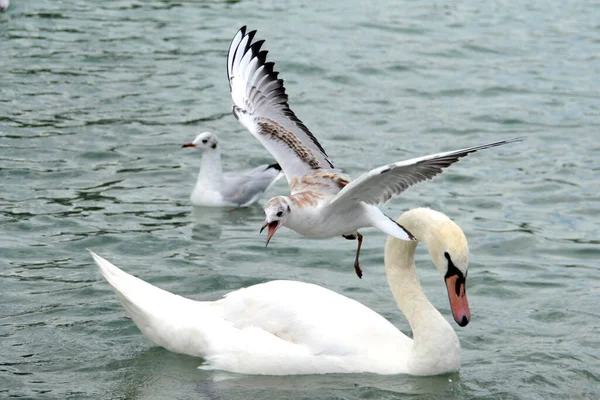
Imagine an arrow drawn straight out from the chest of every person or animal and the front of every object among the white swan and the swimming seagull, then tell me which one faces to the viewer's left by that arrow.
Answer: the swimming seagull

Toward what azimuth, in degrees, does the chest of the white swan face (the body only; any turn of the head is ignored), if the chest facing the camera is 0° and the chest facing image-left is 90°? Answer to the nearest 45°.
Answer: approximately 270°

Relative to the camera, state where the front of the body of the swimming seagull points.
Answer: to the viewer's left

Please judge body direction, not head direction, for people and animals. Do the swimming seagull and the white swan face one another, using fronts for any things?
no

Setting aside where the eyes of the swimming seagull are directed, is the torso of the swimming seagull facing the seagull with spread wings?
no

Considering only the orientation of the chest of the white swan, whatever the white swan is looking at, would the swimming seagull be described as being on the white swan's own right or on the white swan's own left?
on the white swan's own left

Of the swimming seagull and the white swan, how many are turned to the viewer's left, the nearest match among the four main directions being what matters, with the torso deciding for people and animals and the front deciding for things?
1

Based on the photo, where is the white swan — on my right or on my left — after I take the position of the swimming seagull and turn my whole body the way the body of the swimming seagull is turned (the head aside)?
on my left

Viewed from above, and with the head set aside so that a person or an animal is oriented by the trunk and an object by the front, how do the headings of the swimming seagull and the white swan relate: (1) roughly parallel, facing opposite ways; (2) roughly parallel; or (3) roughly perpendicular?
roughly parallel, facing opposite ways

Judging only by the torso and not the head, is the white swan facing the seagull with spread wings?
no
